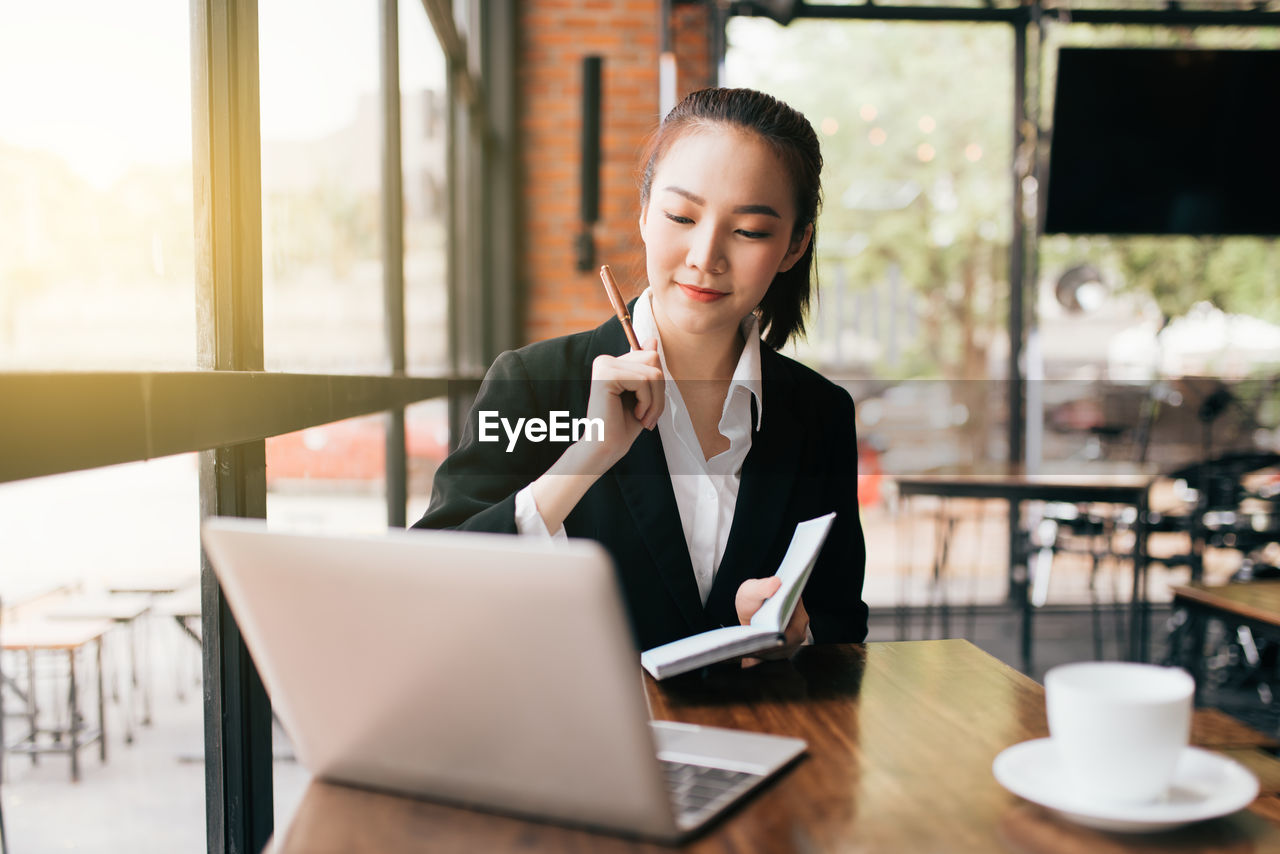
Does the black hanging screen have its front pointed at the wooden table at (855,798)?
yes

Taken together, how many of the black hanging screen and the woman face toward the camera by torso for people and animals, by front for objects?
2

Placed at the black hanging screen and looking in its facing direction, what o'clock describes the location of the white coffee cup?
The white coffee cup is roughly at 12 o'clock from the black hanging screen.

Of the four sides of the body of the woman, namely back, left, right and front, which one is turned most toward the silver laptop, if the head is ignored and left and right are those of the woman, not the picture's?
front

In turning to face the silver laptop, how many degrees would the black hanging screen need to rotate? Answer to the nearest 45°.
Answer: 0° — it already faces it

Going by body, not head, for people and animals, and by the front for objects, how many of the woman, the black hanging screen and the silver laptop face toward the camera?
2

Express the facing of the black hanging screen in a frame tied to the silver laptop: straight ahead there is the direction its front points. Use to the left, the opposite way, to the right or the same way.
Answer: the opposite way

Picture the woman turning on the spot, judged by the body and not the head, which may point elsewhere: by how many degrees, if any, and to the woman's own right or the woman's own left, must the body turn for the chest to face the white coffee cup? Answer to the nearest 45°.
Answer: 0° — they already face it

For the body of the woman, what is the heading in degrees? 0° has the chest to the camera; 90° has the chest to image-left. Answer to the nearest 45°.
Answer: approximately 0°

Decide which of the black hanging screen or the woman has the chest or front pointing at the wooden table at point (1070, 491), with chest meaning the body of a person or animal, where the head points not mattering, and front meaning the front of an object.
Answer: the black hanging screen

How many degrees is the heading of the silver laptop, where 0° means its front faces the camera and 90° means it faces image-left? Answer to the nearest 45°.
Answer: approximately 225°
